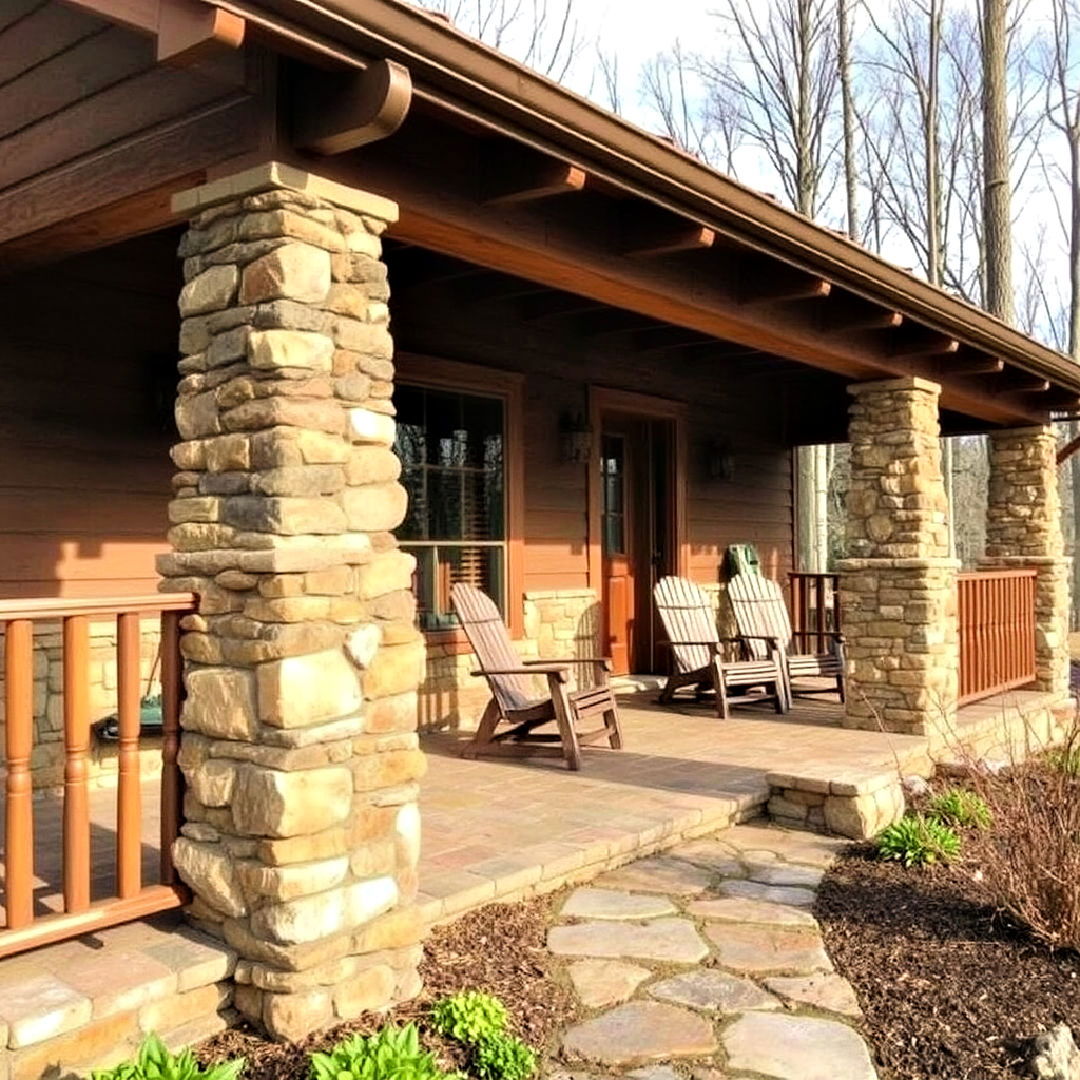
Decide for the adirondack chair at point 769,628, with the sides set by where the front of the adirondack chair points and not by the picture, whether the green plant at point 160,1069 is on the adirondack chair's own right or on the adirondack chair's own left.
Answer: on the adirondack chair's own right

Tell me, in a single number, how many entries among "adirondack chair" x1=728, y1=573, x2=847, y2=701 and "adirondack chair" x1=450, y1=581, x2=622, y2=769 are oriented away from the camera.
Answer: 0

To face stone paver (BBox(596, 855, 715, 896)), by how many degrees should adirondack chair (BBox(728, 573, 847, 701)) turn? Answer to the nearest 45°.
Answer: approximately 45° to its right

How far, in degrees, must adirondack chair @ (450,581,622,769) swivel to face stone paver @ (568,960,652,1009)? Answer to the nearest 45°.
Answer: approximately 45° to its right

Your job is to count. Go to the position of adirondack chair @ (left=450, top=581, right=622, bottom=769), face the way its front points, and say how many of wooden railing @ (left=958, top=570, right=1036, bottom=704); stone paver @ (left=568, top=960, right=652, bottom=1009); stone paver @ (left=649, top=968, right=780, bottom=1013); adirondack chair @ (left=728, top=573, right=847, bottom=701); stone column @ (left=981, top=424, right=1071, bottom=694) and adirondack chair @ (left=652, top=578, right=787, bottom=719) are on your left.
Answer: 4

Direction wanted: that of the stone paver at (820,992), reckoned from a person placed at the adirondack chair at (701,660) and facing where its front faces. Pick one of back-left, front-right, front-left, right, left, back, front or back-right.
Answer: front-right

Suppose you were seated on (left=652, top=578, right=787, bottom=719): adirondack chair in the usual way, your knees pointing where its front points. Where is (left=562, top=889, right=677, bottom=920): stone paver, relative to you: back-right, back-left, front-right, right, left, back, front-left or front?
front-right

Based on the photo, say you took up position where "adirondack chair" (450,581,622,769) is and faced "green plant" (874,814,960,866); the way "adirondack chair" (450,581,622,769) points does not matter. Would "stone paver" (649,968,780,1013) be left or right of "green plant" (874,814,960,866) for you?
right

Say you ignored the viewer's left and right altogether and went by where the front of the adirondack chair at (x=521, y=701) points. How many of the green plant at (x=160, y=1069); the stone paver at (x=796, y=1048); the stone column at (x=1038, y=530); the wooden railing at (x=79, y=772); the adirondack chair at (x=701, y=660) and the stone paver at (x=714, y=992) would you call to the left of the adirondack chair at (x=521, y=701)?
2

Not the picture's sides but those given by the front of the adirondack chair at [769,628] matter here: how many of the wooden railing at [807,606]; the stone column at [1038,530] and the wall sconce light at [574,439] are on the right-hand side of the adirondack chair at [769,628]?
1

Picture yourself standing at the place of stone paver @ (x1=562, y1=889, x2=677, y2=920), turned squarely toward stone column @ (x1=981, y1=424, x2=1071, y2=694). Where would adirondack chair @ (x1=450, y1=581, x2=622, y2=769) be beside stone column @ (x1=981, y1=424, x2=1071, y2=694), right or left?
left

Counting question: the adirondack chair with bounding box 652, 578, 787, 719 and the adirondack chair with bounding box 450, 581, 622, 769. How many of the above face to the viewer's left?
0

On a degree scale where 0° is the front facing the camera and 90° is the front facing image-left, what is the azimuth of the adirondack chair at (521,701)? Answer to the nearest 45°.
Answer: approximately 315°
